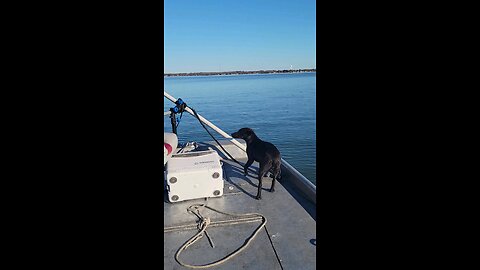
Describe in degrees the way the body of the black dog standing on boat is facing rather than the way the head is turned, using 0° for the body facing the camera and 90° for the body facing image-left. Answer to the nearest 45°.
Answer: approximately 135°

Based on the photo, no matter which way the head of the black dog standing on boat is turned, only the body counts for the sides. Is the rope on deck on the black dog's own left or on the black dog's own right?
on the black dog's own left
